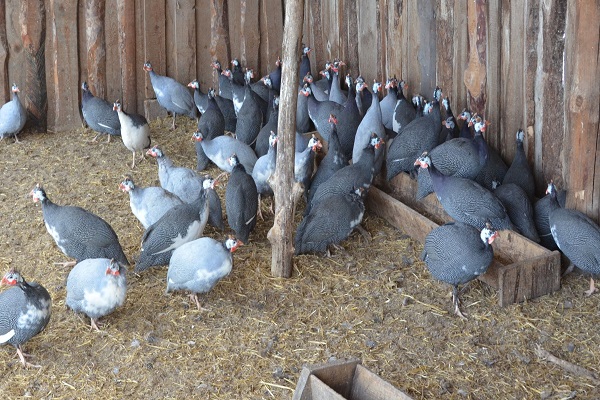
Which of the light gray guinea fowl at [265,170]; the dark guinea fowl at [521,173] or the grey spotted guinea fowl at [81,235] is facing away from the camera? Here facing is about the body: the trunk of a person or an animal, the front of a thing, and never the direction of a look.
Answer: the dark guinea fowl at [521,173]

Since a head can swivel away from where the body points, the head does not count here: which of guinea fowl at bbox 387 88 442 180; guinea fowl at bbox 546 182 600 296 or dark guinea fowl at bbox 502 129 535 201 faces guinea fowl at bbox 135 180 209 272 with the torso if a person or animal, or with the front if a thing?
guinea fowl at bbox 546 182 600 296

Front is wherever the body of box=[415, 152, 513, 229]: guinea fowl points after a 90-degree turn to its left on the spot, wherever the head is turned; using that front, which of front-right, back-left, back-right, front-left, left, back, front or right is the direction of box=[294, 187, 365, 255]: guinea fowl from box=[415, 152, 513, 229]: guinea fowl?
right

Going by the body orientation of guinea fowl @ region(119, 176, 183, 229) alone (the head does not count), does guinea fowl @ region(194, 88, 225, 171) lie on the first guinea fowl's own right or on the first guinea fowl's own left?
on the first guinea fowl's own right

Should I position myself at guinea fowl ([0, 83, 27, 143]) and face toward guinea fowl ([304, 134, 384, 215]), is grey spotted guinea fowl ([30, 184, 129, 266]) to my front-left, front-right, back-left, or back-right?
front-right

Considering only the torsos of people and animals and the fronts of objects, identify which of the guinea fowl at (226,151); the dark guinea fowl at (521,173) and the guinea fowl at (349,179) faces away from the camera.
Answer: the dark guinea fowl

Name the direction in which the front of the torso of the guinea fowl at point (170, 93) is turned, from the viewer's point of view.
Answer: to the viewer's left

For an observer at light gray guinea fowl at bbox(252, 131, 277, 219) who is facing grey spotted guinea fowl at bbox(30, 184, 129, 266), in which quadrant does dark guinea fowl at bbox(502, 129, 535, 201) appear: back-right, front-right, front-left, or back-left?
back-left

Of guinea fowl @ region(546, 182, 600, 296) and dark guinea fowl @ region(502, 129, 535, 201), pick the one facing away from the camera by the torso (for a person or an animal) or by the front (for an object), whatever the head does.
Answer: the dark guinea fowl

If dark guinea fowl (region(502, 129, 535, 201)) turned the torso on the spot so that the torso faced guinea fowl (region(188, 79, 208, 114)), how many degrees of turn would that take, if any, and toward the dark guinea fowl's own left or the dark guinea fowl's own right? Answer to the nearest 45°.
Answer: approximately 45° to the dark guinea fowl's own left

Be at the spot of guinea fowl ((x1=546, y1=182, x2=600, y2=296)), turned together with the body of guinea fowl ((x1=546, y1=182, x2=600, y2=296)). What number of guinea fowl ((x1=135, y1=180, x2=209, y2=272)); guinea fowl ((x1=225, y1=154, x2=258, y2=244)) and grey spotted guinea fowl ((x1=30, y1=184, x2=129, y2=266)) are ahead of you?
3

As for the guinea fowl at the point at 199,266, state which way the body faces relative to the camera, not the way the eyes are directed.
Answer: to the viewer's right

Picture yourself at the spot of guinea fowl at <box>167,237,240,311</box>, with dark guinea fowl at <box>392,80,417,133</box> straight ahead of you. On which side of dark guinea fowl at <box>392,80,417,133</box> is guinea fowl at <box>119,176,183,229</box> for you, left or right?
left
